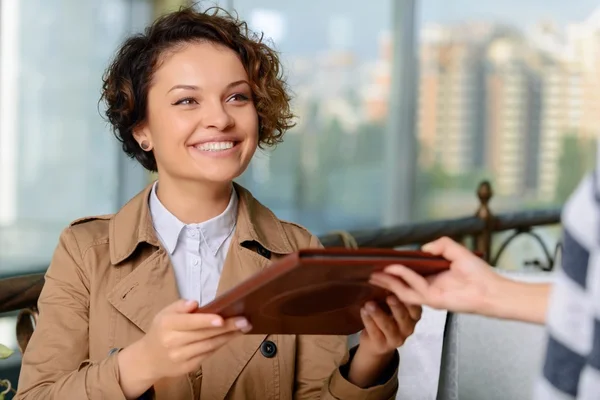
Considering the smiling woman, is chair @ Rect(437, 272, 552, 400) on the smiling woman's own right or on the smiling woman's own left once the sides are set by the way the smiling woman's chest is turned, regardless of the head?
on the smiling woman's own left

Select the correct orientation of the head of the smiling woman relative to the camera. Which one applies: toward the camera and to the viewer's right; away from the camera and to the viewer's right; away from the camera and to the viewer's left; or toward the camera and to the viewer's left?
toward the camera and to the viewer's right

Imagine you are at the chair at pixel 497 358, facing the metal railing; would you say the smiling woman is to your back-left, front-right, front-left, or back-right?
back-left

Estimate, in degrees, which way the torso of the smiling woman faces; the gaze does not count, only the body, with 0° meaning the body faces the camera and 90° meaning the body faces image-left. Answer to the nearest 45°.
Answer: approximately 0°
